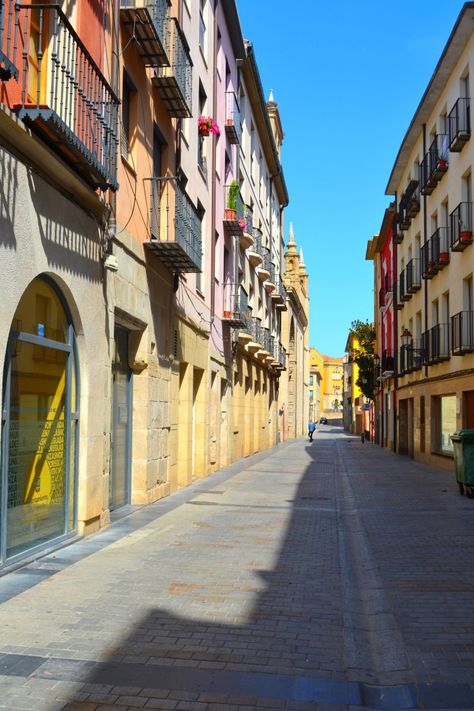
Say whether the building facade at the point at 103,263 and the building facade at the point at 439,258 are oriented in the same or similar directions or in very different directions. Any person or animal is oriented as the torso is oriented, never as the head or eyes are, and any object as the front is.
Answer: very different directions

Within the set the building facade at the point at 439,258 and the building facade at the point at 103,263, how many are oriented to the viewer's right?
1

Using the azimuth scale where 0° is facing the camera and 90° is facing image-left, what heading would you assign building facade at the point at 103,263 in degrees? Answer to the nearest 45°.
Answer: approximately 270°

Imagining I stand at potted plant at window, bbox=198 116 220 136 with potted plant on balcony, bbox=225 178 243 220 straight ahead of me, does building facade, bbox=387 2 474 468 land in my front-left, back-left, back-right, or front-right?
front-right

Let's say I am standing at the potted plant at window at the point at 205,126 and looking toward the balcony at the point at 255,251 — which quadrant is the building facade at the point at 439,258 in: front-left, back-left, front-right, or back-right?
front-right

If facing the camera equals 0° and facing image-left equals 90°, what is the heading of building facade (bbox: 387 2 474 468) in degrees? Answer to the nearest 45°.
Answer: approximately 90°
